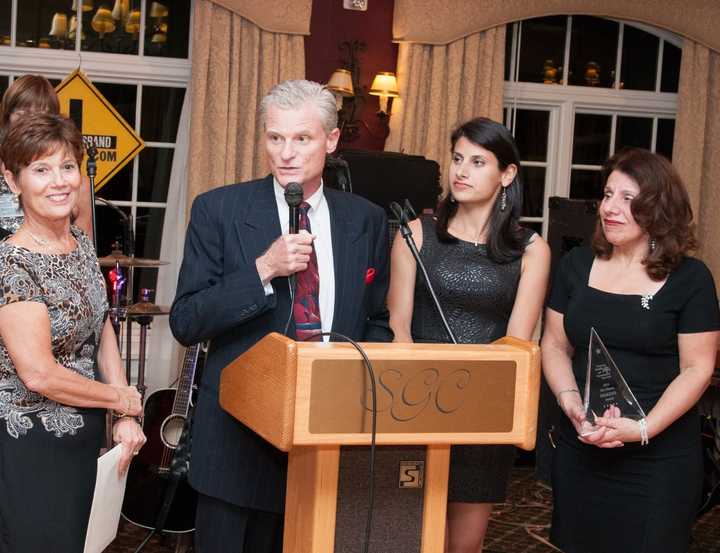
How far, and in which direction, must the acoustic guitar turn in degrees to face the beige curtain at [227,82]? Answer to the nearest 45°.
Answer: approximately 180°

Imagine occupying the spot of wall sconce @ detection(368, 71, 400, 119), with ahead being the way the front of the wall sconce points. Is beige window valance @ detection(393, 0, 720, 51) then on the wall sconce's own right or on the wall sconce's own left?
on the wall sconce's own left

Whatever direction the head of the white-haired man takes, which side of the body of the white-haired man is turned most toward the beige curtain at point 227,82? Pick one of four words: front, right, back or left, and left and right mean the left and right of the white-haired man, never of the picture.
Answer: back

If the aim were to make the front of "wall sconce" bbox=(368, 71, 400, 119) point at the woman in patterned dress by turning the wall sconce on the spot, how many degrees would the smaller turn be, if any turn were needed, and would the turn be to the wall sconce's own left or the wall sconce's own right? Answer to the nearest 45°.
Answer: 0° — it already faces them

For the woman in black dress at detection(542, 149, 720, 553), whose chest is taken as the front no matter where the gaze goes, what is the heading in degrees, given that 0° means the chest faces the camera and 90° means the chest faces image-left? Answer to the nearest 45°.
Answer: approximately 45°

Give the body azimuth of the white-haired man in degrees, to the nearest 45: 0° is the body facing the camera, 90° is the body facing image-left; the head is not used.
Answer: approximately 0°

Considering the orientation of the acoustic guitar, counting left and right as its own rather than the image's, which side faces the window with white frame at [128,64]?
back
